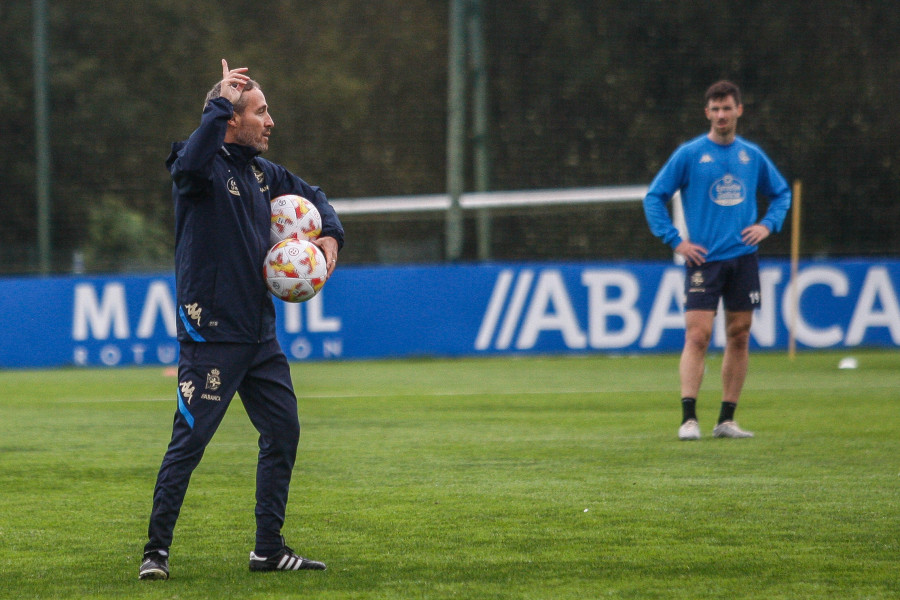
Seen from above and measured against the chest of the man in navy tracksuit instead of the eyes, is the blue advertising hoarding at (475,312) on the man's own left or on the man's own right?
on the man's own left

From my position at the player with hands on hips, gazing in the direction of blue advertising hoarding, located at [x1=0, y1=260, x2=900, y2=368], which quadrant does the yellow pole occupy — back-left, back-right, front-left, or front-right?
front-right

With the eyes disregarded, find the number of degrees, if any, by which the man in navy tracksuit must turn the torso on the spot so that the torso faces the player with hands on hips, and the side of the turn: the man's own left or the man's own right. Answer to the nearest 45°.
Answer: approximately 90° to the man's own left

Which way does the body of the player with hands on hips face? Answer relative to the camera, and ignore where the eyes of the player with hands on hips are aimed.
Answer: toward the camera

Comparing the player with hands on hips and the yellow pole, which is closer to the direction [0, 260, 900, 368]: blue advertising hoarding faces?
the player with hands on hips

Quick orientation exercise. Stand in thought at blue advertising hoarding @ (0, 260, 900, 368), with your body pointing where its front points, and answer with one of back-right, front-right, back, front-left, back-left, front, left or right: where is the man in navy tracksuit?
front

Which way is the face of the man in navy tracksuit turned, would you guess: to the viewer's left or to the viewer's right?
to the viewer's right

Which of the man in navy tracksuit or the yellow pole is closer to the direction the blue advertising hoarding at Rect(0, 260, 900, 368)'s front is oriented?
the man in navy tracksuit
